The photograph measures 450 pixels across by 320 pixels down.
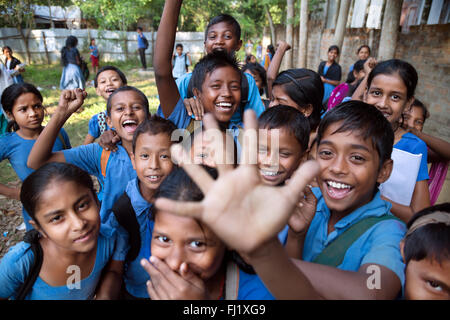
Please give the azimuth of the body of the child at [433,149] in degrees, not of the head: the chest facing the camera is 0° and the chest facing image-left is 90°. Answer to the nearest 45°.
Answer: approximately 45°

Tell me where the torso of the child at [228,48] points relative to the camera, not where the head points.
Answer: toward the camera

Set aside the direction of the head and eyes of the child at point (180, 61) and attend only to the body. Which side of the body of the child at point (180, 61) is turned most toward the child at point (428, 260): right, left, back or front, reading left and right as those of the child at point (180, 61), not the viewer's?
front

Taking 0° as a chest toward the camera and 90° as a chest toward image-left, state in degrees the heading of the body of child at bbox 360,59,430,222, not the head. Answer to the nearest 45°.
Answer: approximately 45°

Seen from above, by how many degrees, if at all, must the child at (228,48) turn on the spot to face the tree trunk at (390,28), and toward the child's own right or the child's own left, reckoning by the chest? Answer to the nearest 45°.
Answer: approximately 135° to the child's own left

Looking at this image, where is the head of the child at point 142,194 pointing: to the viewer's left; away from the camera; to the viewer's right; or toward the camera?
toward the camera

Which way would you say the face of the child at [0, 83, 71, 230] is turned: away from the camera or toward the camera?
toward the camera

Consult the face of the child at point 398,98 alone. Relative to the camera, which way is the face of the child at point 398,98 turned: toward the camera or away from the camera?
toward the camera

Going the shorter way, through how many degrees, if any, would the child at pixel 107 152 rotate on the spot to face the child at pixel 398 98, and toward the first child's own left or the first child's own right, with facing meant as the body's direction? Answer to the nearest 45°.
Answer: approximately 45° to the first child's own left

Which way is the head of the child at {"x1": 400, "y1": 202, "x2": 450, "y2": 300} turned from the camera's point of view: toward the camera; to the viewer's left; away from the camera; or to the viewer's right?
toward the camera

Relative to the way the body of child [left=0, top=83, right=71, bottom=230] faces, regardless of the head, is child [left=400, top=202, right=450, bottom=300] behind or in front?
in front

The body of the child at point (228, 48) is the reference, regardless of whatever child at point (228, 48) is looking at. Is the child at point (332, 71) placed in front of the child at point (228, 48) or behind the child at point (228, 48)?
behind

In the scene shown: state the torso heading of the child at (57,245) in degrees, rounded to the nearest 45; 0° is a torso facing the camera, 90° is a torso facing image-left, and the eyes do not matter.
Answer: approximately 315°
